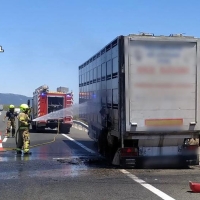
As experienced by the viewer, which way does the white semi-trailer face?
facing away from the viewer

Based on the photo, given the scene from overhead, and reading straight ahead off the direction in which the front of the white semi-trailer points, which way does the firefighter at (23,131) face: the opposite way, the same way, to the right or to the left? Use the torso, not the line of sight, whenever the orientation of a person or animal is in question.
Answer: to the right

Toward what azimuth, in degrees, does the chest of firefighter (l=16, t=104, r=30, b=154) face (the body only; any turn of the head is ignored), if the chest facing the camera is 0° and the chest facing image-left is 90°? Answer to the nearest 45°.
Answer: approximately 270°

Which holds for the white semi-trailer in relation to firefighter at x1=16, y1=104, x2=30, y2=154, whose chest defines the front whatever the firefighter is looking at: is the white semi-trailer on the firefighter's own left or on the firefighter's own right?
on the firefighter's own right

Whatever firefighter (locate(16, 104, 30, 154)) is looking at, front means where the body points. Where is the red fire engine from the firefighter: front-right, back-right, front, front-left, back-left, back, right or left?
left
